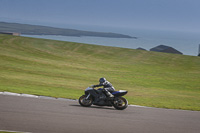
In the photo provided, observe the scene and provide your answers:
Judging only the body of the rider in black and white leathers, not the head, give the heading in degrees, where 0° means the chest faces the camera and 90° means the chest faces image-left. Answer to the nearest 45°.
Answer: approximately 90°

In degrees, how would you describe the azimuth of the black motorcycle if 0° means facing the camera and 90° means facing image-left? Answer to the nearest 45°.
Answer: approximately 90°
